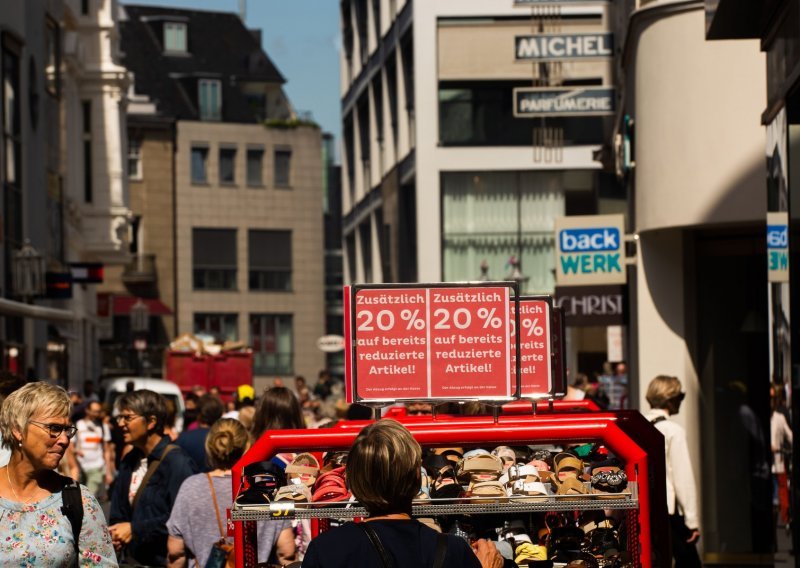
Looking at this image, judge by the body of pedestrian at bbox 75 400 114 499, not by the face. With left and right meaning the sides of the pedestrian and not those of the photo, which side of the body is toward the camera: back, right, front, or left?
front

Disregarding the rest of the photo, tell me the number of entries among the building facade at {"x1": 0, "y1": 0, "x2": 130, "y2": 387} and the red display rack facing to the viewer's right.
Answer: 1

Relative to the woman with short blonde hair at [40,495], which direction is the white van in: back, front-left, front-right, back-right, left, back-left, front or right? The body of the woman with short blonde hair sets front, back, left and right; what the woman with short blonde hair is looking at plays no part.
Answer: back-left

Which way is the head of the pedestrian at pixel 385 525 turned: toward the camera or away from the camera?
away from the camera

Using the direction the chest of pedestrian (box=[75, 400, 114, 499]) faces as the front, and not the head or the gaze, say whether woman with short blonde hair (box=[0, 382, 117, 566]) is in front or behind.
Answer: in front

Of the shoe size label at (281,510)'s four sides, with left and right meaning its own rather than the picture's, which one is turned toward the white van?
back

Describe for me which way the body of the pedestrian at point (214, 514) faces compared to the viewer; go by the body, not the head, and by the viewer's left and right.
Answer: facing away from the viewer

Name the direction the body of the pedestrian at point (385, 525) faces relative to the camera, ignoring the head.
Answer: away from the camera

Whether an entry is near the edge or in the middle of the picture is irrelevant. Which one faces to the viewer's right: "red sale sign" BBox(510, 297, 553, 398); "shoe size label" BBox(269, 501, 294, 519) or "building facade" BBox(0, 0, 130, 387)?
the building facade

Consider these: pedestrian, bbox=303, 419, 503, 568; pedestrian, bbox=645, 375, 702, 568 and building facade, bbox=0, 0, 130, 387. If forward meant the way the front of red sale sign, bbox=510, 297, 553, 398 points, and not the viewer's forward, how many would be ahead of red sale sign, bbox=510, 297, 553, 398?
1

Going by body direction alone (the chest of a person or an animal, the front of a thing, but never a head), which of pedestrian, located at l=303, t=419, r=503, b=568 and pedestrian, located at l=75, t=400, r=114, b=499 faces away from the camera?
pedestrian, located at l=303, t=419, r=503, b=568

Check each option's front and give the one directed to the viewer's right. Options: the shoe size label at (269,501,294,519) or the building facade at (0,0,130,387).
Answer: the building facade

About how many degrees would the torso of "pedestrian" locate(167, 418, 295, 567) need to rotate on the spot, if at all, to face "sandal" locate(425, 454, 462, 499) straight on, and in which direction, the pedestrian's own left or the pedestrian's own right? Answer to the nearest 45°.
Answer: approximately 135° to the pedestrian's own right

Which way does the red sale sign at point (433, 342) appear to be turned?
toward the camera

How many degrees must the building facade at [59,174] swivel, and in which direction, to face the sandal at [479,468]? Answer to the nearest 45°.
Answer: approximately 90° to its right

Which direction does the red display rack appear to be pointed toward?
toward the camera
